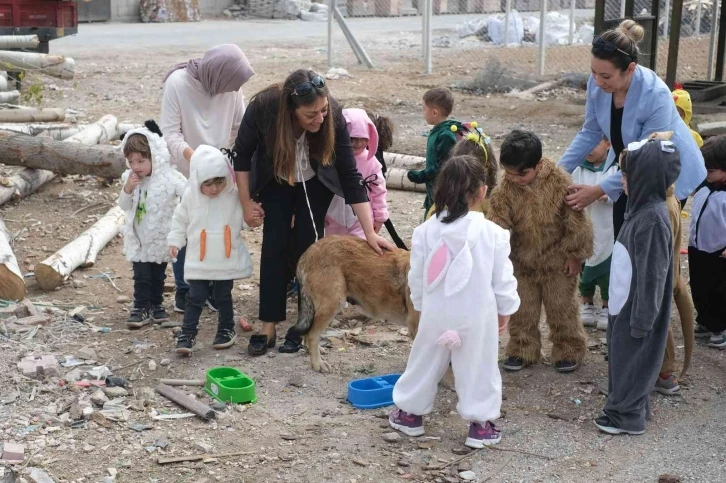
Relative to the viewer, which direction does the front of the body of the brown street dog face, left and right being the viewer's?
facing to the right of the viewer

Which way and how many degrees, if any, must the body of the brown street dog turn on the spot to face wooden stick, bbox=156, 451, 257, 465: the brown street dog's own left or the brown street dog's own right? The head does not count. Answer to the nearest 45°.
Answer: approximately 135° to the brown street dog's own right

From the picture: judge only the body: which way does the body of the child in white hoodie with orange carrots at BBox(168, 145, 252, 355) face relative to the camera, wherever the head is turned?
toward the camera

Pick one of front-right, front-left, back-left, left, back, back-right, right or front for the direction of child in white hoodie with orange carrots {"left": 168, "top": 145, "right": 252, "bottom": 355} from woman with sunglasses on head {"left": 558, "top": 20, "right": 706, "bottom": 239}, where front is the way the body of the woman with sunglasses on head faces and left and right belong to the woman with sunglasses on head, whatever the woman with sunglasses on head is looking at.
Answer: front-right

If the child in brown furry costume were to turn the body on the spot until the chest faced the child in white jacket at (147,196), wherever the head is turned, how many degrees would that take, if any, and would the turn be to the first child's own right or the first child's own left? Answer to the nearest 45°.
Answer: approximately 90° to the first child's own right

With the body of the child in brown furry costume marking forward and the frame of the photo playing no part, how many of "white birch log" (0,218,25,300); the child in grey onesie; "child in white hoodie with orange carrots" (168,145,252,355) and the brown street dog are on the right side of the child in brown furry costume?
3

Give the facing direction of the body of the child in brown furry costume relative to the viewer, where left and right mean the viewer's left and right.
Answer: facing the viewer

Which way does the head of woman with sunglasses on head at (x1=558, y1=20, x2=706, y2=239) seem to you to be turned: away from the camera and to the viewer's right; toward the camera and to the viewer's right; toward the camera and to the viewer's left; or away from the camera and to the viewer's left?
toward the camera and to the viewer's left

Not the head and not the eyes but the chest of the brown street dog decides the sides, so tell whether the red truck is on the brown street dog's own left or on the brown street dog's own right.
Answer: on the brown street dog's own left

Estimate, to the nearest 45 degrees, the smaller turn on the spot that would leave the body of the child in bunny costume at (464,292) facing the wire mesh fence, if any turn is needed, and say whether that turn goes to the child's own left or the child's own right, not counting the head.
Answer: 0° — they already face it

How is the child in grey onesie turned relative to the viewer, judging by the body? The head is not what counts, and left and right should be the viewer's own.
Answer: facing to the left of the viewer

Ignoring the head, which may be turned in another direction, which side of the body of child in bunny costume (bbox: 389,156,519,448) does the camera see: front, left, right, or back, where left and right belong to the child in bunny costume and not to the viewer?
back

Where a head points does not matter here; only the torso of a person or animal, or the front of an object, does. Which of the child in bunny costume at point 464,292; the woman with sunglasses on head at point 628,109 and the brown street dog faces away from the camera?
the child in bunny costume

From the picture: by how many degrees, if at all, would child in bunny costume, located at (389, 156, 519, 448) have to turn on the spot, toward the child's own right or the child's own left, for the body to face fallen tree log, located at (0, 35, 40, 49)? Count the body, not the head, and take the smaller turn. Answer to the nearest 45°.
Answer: approximately 45° to the child's own left

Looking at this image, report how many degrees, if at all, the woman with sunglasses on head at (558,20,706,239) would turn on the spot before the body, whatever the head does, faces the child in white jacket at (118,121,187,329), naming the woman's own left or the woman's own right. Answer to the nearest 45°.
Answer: approximately 45° to the woman's own right

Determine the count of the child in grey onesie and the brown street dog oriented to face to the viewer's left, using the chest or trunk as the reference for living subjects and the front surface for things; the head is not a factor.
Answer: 1
